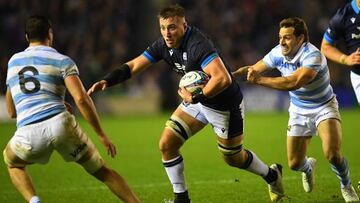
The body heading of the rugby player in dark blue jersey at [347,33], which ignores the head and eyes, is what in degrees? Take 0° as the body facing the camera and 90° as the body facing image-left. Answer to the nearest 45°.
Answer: approximately 0°

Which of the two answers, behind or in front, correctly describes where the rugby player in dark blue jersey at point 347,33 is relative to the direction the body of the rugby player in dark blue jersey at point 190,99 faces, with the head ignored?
behind

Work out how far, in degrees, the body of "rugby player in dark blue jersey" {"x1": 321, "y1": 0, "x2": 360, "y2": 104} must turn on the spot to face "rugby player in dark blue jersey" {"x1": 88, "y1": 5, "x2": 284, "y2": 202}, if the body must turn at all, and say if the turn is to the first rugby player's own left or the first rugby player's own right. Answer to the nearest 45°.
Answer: approximately 45° to the first rugby player's own right
